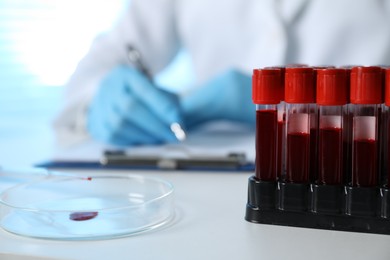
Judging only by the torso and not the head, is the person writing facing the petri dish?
yes

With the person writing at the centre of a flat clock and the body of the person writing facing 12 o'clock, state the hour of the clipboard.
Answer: The clipboard is roughly at 12 o'clock from the person writing.

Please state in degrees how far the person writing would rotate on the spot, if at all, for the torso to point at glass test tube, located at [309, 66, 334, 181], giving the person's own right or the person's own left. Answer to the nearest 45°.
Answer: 0° — they already face it

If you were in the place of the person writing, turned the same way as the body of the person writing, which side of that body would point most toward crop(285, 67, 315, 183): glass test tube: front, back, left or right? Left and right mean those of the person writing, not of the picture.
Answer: front

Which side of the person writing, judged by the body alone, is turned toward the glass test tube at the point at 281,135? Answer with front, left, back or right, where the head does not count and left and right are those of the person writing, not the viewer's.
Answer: front

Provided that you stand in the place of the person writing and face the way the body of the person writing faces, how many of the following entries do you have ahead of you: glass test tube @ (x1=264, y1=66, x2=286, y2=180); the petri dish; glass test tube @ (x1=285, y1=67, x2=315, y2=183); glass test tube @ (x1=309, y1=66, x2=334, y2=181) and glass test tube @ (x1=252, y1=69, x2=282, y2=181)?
5

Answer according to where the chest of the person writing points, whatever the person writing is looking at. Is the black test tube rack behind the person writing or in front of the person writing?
in front

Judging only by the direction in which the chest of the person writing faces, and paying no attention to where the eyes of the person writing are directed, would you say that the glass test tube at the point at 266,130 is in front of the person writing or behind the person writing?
in front

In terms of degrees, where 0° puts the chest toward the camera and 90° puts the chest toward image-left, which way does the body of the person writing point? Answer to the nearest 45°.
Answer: approximately 0°

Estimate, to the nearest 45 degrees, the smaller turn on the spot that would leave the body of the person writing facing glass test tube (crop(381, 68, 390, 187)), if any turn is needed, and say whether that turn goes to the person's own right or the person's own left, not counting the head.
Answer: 0° — they already face it

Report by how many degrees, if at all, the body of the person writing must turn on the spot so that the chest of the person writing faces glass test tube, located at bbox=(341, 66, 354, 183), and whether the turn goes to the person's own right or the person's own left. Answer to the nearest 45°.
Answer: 0° — they already face it
